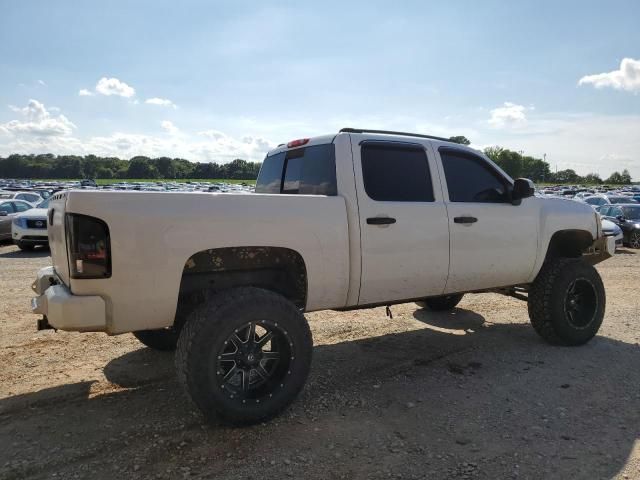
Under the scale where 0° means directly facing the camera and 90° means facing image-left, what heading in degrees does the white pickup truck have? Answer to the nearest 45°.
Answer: approximately 225°

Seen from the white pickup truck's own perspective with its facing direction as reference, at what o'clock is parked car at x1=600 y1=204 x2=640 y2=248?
The parked car is roughly at 12 o'clock from the white pickup truck.

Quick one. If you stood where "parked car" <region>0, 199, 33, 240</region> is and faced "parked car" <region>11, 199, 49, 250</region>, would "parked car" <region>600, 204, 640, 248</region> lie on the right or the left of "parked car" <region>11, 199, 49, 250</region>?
left

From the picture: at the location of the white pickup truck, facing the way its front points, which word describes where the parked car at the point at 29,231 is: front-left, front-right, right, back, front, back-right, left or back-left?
left

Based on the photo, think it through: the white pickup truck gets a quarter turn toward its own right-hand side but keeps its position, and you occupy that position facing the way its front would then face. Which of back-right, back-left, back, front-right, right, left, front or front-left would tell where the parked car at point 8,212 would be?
back
